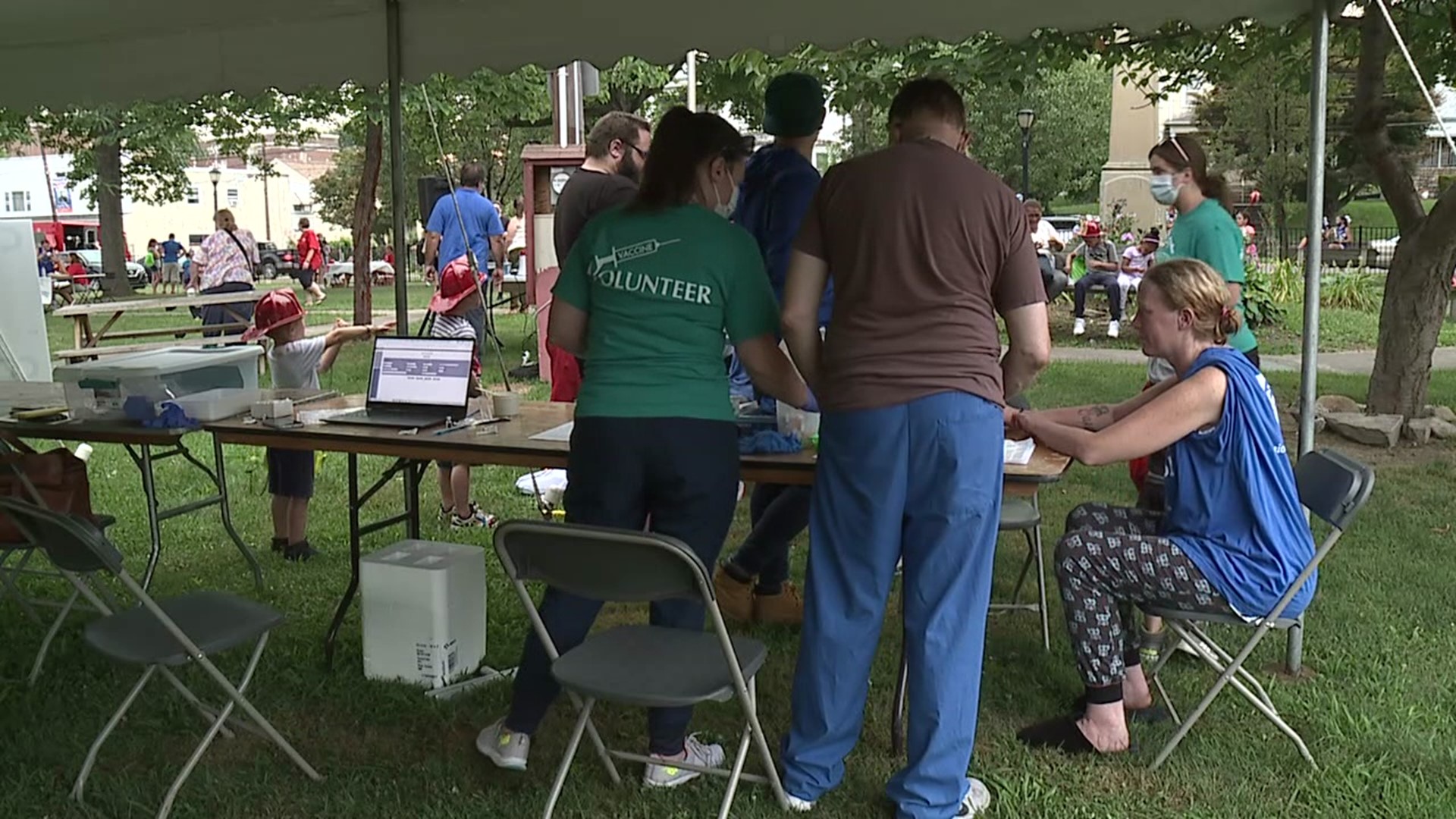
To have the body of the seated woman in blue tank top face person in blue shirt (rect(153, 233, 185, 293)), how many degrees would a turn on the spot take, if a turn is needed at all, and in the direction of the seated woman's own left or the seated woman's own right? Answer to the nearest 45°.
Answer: approximately 45° to the seated woman's own right

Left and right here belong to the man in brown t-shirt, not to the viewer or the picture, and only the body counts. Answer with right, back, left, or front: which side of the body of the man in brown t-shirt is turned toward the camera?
back

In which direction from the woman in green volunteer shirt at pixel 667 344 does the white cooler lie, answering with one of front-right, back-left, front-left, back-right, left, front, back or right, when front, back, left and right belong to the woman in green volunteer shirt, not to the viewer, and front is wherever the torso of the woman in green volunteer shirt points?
left

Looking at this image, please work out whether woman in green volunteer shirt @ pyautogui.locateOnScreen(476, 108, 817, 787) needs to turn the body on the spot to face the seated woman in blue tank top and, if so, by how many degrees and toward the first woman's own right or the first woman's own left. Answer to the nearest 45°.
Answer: approximately 45° to the first woman's own right

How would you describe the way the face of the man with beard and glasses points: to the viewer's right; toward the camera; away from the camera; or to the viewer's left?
to the viewer's right

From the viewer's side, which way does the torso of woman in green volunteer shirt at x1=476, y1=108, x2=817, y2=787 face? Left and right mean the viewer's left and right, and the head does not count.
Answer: facing away from the viewer and to the right of the viewer

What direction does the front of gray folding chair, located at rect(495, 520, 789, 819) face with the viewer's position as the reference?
facing away from the viewer and to the right of the viewer

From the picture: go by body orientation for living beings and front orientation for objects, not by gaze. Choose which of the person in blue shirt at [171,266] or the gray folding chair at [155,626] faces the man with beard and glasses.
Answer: the gray folding chair

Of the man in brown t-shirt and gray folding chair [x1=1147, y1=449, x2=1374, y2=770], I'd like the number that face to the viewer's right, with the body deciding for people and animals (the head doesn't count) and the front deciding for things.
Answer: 0

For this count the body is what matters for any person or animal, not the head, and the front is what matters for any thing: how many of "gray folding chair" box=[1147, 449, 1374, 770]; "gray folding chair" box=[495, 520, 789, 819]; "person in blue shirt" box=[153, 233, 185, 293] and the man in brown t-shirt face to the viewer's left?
1

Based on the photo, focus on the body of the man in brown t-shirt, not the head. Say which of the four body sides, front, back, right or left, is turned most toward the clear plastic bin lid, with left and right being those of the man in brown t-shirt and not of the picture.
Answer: left

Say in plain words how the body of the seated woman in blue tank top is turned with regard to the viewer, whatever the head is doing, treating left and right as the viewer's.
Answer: facing to the left of the viewer
